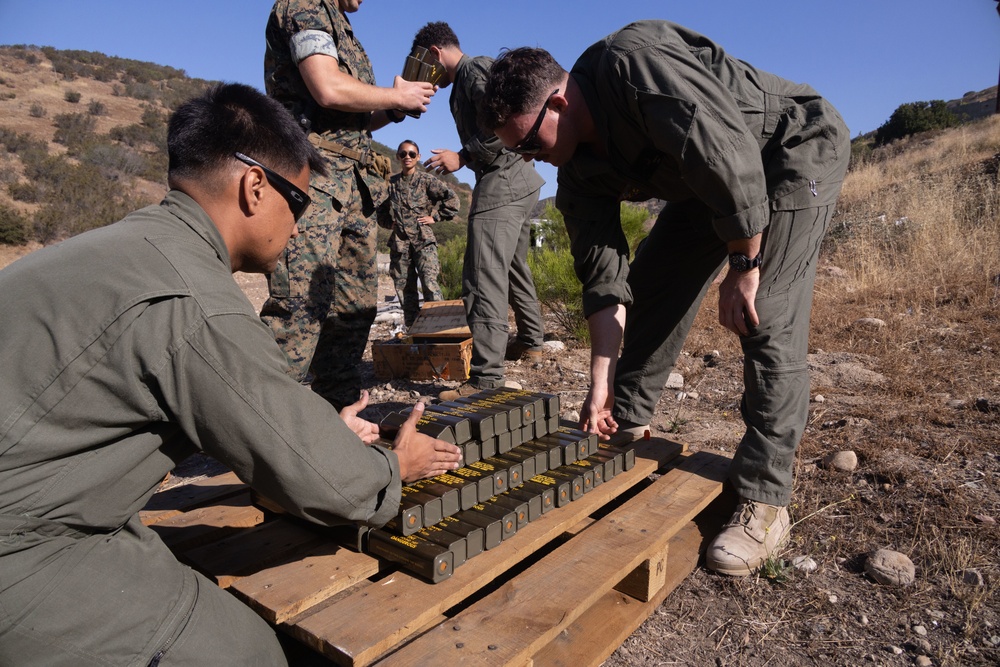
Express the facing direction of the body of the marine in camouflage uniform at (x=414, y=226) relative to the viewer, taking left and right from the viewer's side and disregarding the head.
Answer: facing the viewer

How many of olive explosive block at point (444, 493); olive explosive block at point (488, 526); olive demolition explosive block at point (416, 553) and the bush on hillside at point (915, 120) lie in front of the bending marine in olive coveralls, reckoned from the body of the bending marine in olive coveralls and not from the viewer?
3

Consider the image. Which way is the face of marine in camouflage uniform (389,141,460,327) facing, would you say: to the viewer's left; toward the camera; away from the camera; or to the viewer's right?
toward the camera

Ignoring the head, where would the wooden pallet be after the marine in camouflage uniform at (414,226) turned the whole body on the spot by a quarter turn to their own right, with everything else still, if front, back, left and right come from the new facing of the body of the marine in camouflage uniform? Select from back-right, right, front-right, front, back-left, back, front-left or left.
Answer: left

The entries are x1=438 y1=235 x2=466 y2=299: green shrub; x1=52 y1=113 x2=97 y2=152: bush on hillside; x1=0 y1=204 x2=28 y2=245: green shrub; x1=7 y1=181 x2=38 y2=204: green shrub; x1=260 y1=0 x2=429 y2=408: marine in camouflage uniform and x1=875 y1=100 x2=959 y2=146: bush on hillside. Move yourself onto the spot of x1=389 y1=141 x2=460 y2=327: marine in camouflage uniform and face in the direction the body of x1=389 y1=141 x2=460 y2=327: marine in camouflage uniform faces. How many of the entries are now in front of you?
1

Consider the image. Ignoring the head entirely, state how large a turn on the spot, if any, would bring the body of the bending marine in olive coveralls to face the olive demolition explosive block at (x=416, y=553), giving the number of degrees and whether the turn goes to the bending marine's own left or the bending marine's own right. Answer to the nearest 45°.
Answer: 0° — they already face it

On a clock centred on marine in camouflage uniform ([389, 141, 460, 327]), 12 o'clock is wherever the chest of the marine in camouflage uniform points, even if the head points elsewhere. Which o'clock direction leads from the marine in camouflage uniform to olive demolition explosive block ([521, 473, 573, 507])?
The olive demolition explosive block is roughly at 12 o'clock from the marine in camouflage uniform.

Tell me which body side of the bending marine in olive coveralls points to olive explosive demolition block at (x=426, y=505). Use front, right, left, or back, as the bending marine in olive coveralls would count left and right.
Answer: front

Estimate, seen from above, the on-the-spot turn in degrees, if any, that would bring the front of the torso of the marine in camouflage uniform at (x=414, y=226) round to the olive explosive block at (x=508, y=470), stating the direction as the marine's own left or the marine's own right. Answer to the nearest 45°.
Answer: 0° — they already face it

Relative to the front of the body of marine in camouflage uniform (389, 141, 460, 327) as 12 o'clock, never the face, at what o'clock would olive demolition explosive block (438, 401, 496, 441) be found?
The olive demolition explosive block is roughly at 12 o'clock from the marine in camouflage uniform.

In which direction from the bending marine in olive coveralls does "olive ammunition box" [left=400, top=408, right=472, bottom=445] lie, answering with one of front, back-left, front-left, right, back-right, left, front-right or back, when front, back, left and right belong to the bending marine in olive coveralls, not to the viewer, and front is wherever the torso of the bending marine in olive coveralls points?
front

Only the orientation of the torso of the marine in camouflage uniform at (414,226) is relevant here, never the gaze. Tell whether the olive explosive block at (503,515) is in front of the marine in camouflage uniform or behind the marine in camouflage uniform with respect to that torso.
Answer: in front

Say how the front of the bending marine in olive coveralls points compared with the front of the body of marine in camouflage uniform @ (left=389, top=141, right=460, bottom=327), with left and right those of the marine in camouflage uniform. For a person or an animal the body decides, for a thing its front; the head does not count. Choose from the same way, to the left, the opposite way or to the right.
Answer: to the right

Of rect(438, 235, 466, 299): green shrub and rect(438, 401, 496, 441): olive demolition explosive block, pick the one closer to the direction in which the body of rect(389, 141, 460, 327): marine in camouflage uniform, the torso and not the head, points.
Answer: the olive demolition explosive block

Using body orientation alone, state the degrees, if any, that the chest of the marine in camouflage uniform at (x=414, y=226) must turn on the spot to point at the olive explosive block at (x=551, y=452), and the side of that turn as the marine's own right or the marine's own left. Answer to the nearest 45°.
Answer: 0° — they already face it

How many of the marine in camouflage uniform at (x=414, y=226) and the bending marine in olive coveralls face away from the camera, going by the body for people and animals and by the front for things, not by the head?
0

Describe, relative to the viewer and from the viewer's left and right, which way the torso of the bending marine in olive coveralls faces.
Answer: facing the viewer and to the left of the viewer
